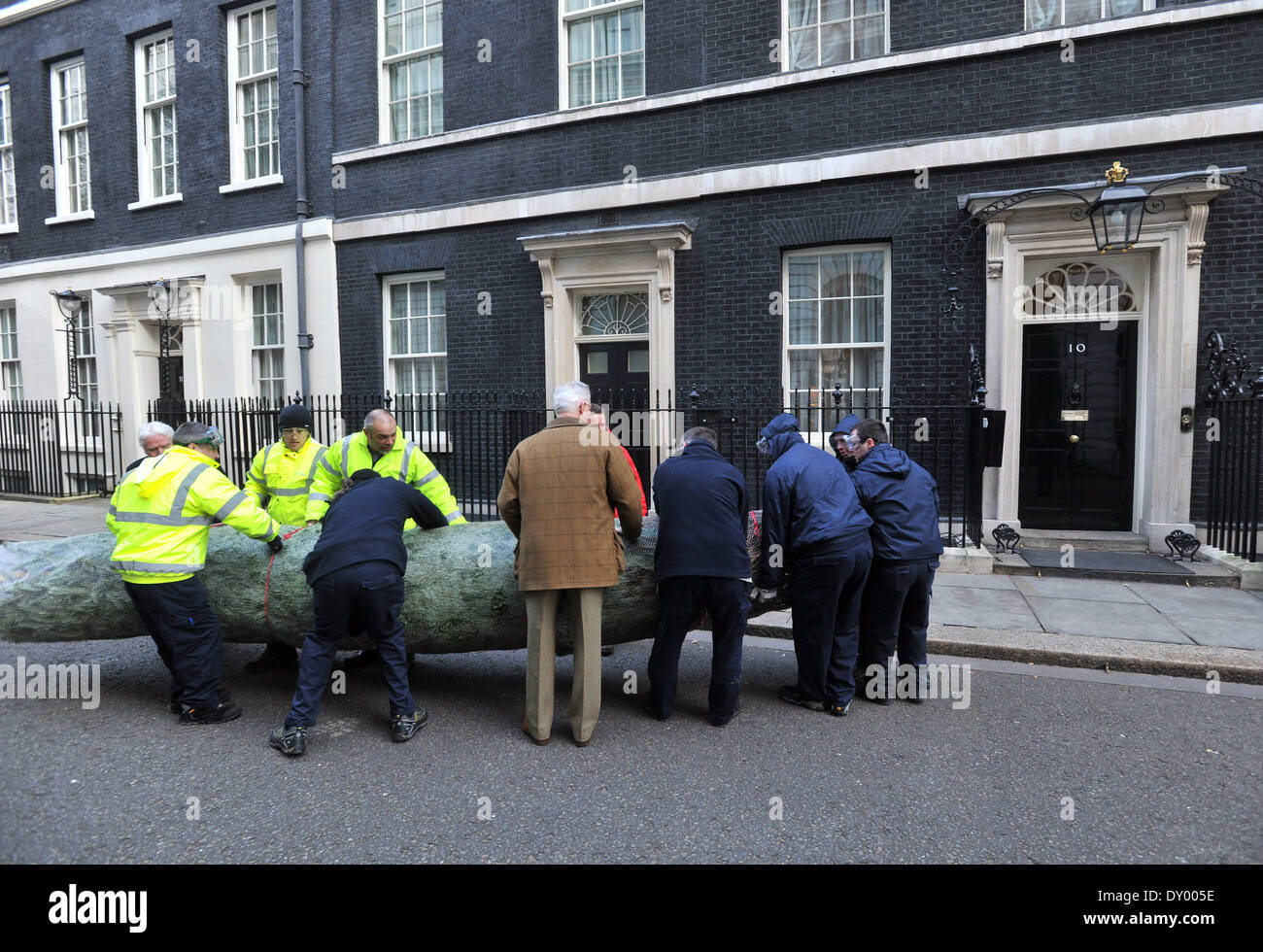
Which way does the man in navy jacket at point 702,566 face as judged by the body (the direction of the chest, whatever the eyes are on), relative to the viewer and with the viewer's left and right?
facing away from the viewer

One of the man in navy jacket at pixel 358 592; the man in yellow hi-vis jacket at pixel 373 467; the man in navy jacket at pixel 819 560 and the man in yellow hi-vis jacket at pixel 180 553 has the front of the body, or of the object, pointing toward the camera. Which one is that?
the man in yellow hi-vis jacket at pixel 373 467

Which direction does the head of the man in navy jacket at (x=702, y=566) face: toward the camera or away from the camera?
away from the camera

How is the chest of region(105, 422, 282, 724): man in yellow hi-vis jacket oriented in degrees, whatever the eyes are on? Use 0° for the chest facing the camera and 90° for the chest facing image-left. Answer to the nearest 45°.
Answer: approximately 225°

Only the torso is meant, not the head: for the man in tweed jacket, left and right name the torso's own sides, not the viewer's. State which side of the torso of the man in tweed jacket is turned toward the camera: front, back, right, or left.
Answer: back

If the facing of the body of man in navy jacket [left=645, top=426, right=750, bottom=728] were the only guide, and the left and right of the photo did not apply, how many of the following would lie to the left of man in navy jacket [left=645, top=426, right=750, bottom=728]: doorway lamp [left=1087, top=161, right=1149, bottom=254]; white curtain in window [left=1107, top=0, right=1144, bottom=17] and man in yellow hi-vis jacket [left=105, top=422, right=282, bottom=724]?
1

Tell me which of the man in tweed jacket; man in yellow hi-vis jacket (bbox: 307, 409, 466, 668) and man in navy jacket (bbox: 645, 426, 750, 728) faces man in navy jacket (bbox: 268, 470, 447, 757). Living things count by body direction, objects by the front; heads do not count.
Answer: the man in yellow hi-vis jacket

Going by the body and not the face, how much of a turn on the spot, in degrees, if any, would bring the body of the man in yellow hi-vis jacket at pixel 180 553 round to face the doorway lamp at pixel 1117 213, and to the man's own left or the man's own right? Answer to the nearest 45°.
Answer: approximately 45° to the man's own right

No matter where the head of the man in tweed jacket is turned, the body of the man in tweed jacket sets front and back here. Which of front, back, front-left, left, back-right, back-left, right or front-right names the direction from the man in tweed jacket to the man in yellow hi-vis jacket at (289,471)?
front-left

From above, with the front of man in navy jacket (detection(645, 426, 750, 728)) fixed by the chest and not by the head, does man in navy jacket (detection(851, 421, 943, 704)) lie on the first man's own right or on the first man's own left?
on the first man's own right
